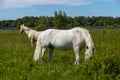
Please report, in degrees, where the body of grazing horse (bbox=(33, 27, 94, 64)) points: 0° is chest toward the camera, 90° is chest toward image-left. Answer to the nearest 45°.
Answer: approximately 270°
